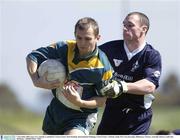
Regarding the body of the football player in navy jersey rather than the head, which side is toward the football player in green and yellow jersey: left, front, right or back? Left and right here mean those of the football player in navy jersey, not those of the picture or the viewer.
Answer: front
